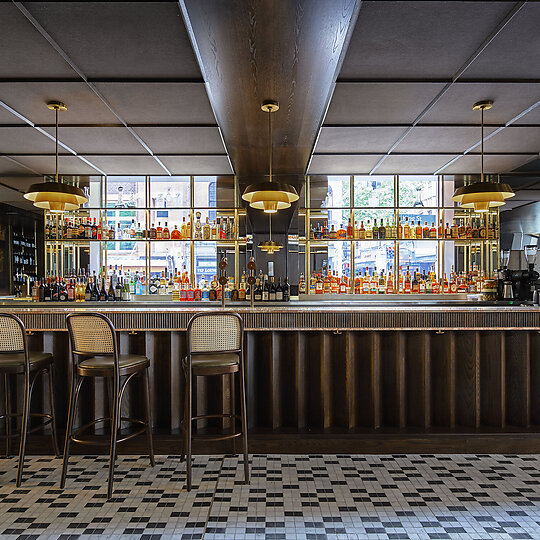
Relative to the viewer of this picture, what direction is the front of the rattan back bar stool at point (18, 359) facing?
facing away from the viewer and to the right of the viewer

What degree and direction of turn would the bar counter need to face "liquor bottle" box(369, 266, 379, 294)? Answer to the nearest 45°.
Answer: approximately 180°

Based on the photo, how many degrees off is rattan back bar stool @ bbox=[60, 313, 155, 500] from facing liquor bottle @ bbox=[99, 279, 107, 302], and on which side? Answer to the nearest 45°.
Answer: approximately 45° to its left

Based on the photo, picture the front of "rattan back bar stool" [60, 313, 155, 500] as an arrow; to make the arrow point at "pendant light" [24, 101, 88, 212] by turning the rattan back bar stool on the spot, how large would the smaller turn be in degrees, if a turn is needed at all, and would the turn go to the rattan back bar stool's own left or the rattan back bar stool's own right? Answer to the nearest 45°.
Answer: approximately 45° to the rattan back bar stool's own left

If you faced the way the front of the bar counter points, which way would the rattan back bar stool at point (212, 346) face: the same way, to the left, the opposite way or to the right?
the opposite way

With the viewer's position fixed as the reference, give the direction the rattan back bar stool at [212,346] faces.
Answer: facing away from the viewer

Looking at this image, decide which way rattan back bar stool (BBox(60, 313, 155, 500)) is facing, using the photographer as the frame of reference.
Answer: facing away from the viewer and to the right of the viewer
